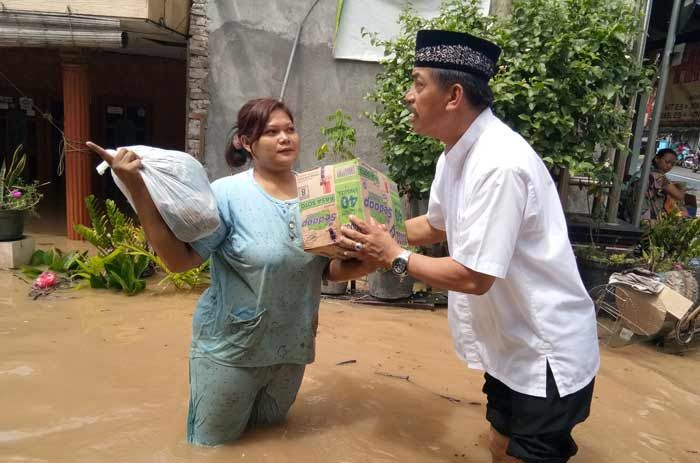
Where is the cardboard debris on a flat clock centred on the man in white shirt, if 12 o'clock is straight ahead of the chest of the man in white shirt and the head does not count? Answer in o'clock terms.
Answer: The cardboard debris is roughly at 4 o'clock from the man in white shirt.

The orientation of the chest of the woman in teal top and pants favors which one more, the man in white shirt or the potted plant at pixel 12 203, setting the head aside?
the man in white shirt

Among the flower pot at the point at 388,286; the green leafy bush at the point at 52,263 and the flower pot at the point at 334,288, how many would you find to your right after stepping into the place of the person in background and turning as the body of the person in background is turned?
3

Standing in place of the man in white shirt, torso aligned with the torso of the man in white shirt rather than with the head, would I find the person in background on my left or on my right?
on my right

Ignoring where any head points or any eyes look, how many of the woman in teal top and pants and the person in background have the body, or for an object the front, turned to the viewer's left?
0

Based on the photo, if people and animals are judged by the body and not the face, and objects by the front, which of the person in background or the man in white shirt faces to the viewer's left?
the man in white shirt

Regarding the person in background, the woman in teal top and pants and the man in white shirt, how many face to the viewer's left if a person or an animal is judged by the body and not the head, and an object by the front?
1

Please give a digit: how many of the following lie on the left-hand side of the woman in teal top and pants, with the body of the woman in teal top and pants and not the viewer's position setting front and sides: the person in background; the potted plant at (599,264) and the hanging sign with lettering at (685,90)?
3

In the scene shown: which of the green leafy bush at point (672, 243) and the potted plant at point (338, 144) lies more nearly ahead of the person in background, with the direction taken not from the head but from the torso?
the green leafy bush

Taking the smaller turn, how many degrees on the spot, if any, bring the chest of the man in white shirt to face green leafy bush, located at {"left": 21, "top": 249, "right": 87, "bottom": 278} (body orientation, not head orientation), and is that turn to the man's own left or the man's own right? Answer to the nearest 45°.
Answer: approximately 45° to the man's own right

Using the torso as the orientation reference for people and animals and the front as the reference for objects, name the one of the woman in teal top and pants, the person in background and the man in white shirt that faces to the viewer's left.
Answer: the man in white shirt

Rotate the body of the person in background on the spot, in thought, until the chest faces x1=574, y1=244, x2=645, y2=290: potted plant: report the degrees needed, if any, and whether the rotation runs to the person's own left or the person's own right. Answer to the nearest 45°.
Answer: approximately 45° to the person's own right

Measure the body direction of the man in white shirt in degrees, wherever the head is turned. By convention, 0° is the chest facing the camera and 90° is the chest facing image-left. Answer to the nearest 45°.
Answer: approximately 90°

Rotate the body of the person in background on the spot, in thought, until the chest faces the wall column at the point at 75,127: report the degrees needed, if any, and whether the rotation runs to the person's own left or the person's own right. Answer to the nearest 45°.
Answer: approximately 90° to the person's own right

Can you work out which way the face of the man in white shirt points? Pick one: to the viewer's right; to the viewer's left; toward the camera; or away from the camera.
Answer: to the viewer's left

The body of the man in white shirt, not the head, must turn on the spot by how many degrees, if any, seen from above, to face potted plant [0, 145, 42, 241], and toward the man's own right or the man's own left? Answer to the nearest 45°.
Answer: approximately 45° to the man's own right

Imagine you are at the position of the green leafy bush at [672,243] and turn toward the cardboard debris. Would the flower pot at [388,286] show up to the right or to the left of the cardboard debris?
right

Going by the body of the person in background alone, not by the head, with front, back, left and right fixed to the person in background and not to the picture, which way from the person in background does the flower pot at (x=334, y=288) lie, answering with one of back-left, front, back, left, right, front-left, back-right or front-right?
right
